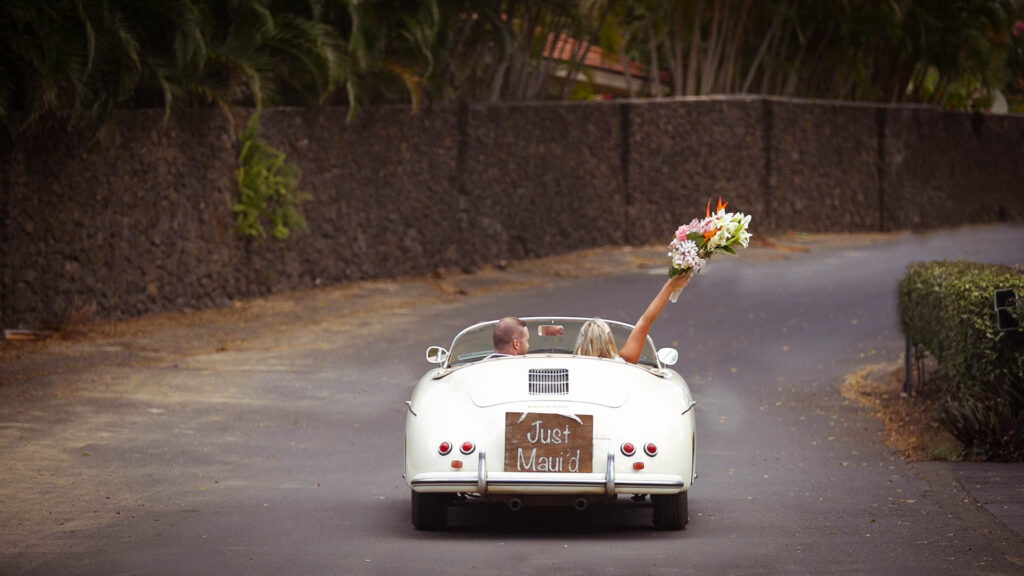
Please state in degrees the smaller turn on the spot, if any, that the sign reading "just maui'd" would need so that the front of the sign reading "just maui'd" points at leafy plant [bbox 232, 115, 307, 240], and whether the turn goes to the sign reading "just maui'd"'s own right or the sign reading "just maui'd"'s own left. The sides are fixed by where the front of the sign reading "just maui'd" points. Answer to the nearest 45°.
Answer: approximately 180°

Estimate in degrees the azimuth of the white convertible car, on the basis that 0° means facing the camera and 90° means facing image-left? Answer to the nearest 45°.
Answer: approximately 180°

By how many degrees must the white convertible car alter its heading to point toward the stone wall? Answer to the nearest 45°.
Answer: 0° — it already faces it

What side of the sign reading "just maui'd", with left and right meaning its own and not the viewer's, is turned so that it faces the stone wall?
back

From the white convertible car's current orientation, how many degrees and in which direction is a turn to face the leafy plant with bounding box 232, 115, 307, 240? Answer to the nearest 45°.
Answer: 0° — it already faces it

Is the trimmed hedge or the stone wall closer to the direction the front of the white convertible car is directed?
the stone wall

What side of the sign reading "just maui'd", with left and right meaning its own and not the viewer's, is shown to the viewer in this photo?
front

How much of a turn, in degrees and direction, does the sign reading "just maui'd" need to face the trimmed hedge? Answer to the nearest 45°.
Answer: approximately 135° to its left

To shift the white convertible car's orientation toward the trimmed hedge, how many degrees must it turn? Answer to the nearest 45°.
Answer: approximately 45° to its right
